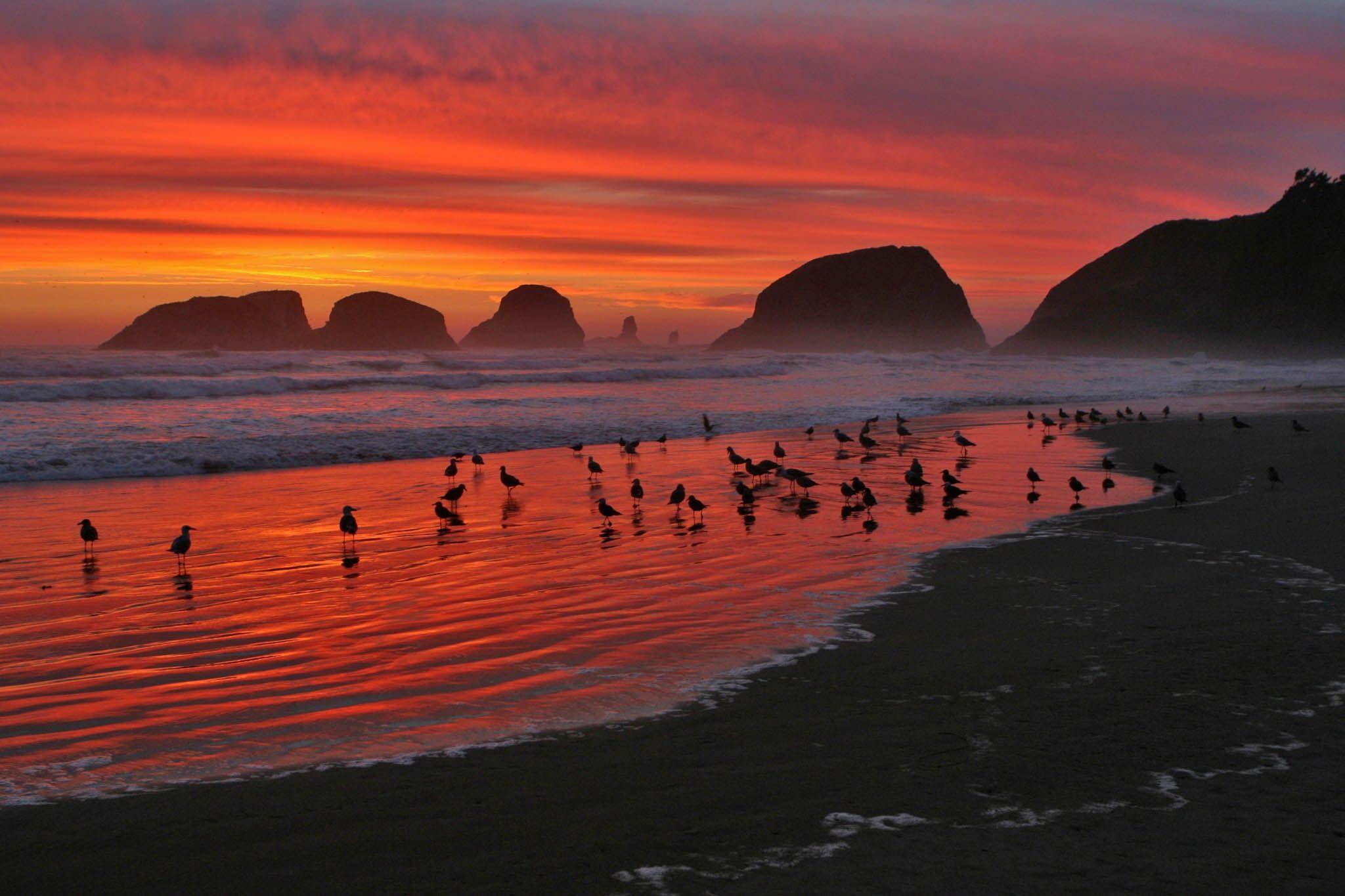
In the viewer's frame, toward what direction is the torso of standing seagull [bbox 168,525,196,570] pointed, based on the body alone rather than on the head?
to the viewer's right

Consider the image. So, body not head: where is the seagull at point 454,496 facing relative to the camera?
to the viewer's right

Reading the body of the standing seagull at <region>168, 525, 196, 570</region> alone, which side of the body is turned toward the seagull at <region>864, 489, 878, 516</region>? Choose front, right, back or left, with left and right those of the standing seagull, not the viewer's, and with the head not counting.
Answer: front

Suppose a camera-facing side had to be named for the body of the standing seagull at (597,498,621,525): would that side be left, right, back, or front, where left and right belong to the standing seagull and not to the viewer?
left

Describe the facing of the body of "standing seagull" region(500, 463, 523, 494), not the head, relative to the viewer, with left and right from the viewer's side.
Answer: facing to the left of the viewer

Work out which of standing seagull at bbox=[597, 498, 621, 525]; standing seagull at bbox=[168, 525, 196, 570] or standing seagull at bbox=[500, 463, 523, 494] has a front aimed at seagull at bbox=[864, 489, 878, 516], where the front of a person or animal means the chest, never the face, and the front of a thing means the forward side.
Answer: standing seagull at bbox=[168, 525, 196, 570]

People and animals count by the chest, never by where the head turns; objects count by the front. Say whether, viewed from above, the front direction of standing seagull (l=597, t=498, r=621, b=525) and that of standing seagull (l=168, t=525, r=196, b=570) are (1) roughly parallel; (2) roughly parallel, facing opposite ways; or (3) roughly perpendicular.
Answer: roughly parallel, facing opposite ways

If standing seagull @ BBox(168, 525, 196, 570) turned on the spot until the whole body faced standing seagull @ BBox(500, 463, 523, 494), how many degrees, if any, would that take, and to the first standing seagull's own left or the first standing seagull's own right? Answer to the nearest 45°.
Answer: approximately 45° to the first standing seagull's own left

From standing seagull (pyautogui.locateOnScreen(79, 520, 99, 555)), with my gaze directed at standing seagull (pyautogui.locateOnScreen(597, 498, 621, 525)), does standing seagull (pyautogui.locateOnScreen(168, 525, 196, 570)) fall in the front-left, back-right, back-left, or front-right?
front-right

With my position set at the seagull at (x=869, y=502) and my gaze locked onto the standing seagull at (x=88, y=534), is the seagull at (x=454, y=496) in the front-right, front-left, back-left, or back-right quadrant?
front-right

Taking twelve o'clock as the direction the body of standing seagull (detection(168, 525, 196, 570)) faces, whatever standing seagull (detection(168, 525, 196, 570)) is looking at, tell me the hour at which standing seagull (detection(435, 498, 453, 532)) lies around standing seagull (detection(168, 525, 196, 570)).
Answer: standing seagull (detection(435, 498, 453, 532)) is roughly at 11 o'clock from standing seagull (detection(168, 525, 196, 570)).

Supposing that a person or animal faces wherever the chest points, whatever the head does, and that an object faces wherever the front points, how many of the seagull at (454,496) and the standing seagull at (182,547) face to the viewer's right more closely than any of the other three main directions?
2
